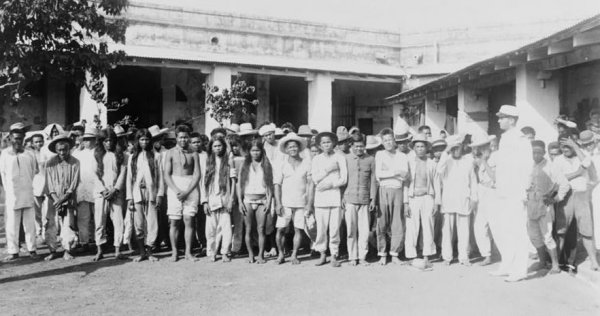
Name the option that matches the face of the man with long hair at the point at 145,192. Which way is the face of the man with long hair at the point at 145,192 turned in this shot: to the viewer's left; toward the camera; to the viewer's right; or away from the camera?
toward the camera

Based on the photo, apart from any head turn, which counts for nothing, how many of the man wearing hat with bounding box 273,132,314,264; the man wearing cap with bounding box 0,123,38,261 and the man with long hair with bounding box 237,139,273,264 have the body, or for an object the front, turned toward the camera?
3

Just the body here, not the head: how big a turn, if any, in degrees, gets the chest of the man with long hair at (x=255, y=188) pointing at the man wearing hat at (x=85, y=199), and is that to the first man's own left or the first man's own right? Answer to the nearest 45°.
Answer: approximately 90° to the first man's own right

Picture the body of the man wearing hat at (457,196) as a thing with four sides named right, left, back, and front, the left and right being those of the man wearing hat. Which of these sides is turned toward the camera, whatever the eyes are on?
front

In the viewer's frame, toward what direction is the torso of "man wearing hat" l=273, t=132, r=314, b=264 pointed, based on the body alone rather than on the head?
toward the camera

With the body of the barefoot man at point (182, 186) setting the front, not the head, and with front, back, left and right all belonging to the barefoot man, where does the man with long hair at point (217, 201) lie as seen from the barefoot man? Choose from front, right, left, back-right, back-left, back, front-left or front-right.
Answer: left

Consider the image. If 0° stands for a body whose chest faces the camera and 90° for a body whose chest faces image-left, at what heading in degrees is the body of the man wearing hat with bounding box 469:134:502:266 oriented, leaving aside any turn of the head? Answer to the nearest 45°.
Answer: approximately 45°

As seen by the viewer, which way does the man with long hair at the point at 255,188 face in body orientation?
toward the camera

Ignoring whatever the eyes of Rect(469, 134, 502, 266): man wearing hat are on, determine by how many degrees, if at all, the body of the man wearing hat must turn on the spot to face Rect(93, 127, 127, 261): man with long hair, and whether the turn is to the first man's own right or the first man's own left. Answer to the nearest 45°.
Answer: approximately 45° to the first man's own right

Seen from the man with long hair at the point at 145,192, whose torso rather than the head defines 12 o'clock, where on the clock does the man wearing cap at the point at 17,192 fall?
The man wearing cap is roughly at 4 o'clock from the man with long hair.

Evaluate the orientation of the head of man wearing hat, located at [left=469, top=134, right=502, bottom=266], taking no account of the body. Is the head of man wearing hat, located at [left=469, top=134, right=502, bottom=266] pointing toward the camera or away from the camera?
toward the camera

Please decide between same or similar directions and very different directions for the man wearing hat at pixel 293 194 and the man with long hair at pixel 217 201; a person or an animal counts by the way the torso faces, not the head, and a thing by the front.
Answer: same or similar directions
